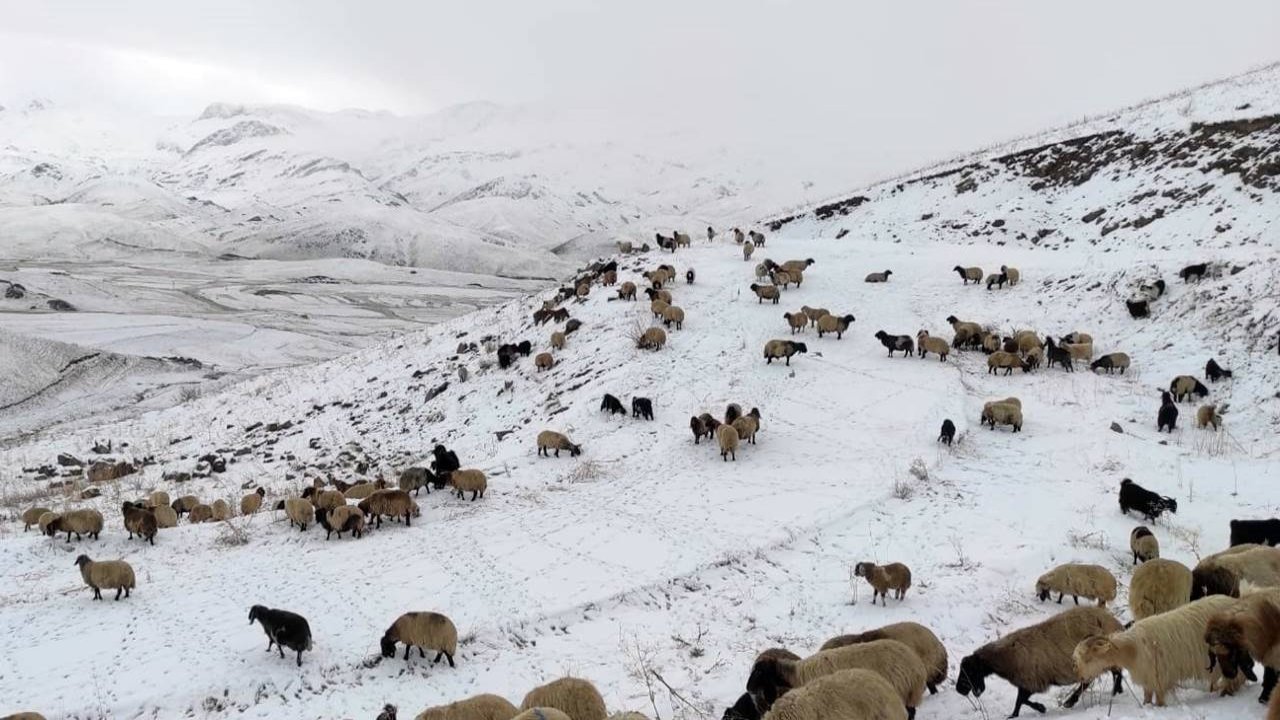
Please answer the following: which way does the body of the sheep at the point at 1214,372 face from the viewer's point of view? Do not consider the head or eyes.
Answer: to the viewer's right

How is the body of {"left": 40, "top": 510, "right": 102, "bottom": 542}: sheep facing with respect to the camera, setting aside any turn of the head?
to the viewer's left

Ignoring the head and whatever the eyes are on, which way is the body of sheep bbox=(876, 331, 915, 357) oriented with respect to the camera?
to the viewer's left

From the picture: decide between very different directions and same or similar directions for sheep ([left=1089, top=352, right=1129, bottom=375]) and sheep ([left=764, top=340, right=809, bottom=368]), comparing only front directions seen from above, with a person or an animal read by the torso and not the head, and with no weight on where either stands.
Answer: very different directions

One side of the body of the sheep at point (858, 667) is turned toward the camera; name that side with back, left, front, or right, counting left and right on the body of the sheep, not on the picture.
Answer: left

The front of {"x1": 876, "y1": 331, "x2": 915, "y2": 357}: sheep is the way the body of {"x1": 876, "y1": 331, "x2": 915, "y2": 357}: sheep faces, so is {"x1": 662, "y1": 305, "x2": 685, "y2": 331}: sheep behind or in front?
in front

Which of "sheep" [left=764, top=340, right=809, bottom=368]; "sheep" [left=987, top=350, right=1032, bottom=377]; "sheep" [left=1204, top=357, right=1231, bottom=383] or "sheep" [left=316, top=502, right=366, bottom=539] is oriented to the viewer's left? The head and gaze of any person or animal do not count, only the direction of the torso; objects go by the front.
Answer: "sheep" [left=316, top=502, right=366, bottom=539]

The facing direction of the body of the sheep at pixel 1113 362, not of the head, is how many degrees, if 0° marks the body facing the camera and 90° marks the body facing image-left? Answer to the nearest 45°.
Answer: approximately 90°

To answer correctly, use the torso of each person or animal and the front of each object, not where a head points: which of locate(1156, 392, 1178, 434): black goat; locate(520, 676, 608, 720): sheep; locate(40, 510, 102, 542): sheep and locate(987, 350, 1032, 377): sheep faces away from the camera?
locate(1156, 392, 1178, 434): black goat

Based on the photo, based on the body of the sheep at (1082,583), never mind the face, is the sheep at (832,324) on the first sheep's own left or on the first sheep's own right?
on the first sheep's own right

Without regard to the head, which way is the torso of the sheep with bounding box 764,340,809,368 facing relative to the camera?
to the viewer's right

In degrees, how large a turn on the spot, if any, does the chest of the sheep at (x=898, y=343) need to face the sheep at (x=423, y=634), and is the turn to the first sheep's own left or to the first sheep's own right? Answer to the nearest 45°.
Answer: approximately 90° to the first sheep's own left
